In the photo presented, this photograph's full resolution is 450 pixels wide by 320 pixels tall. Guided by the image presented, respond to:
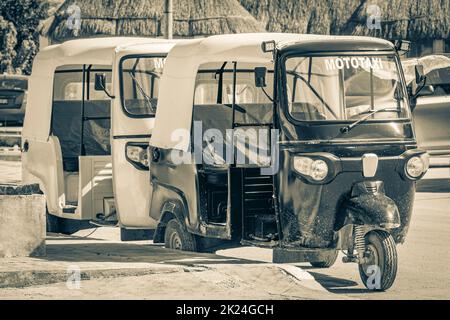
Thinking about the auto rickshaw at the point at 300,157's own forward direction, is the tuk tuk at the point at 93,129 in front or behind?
behind

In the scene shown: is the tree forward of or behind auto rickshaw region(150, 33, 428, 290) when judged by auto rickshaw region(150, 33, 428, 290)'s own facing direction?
behind

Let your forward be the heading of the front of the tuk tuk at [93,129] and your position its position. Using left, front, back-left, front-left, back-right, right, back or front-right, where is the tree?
back-left

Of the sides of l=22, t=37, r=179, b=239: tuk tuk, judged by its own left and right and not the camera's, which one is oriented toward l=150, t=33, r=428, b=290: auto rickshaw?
front

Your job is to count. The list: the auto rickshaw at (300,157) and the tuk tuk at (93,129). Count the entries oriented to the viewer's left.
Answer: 0
